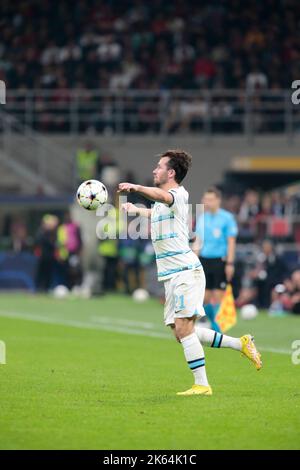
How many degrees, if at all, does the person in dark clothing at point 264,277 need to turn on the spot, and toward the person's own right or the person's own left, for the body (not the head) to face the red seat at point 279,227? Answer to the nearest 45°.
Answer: approximately 135° to the person's own right

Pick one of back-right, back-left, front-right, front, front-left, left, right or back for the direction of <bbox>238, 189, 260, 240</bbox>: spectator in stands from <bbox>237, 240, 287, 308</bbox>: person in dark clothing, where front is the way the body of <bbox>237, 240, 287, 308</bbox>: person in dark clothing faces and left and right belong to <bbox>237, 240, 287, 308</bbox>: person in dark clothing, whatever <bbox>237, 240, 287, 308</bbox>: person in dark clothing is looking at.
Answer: back-right

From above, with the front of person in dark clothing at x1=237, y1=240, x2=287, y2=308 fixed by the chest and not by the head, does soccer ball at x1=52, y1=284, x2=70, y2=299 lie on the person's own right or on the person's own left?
on the person's own right

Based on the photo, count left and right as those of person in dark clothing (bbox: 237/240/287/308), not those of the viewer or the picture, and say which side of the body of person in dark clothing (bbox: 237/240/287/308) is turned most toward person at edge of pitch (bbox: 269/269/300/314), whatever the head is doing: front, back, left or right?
left

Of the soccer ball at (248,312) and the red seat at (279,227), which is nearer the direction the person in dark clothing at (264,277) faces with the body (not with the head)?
the soccer ball

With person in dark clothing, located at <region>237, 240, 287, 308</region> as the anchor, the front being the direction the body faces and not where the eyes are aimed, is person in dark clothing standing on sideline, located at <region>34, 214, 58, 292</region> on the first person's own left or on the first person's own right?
on the first person's own right

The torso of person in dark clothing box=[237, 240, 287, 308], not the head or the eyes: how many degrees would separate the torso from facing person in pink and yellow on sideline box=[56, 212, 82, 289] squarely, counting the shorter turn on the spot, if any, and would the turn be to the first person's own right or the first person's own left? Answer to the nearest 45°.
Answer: approximately 90° to the first person's own right

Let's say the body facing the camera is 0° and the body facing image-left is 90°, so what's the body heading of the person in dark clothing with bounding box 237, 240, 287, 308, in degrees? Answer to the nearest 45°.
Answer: approximately 45°

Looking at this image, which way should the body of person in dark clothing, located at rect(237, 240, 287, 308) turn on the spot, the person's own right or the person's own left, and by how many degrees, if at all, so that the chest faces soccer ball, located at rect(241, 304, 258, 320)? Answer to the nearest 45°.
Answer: approximately 45° to the person's own left

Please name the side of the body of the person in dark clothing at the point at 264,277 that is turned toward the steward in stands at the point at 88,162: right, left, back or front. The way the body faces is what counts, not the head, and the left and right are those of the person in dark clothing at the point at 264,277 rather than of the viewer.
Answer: right
